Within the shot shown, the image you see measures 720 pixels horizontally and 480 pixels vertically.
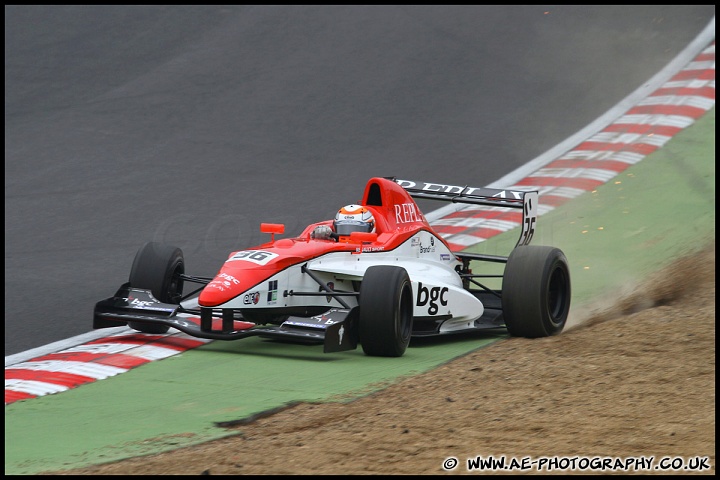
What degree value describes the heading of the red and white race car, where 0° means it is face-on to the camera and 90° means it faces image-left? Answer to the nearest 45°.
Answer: approximately 45°
